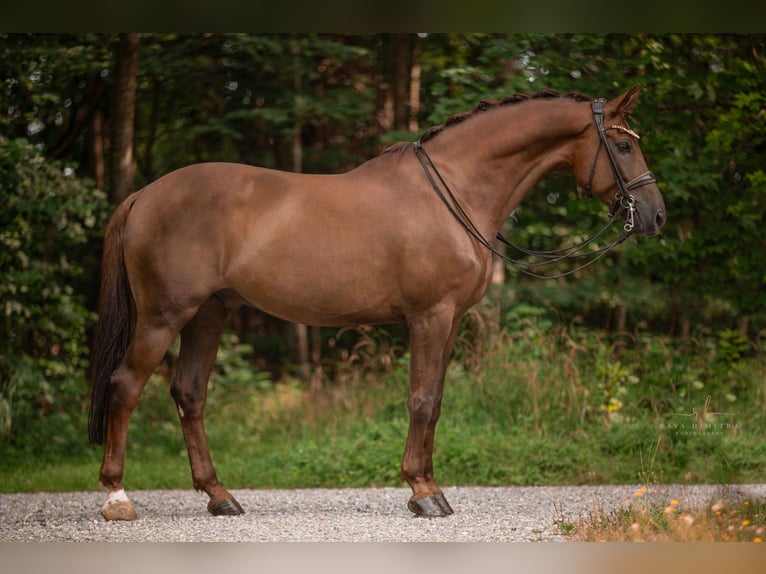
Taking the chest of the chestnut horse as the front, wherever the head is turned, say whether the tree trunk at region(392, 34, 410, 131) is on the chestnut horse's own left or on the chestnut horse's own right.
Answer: on the chestnut horse's own left

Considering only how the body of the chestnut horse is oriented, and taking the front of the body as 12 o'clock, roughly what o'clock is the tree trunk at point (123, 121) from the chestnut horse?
The tree trunk is roughly at 8 o'clock from the chestnut horse.

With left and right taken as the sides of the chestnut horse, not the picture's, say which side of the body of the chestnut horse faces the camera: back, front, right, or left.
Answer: right

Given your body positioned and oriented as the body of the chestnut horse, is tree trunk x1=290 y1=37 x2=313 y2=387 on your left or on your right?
on your left

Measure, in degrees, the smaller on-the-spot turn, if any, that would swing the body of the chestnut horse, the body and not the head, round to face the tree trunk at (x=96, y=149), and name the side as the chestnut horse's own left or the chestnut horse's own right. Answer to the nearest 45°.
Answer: approximately 135° to the chestnut horse's own left

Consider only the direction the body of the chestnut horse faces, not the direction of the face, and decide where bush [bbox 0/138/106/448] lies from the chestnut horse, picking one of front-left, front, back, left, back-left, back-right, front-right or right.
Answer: back-left
